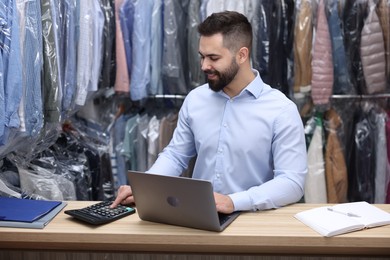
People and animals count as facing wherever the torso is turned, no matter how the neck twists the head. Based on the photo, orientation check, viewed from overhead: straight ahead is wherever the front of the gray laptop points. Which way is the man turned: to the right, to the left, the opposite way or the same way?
the opposite way

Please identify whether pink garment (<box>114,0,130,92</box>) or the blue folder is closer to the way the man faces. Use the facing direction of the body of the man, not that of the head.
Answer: the blue folder

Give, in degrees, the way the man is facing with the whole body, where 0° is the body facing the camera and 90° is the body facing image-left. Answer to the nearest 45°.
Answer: approximately 45°

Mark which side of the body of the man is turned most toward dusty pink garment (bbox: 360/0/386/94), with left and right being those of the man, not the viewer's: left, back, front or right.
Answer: back

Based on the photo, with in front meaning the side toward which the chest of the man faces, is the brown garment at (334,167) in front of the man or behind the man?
behind

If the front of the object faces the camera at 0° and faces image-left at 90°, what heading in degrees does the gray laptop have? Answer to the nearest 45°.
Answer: approximately 225°

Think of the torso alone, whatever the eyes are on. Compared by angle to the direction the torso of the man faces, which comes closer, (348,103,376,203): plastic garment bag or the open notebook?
the open notebook

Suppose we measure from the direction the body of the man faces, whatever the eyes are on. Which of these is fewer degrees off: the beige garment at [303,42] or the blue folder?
the blue folder

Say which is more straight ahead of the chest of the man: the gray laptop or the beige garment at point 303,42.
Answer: the gray laptop

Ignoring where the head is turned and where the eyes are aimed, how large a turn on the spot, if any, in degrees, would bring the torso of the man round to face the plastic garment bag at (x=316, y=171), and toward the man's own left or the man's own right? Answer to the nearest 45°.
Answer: approximately 180°
